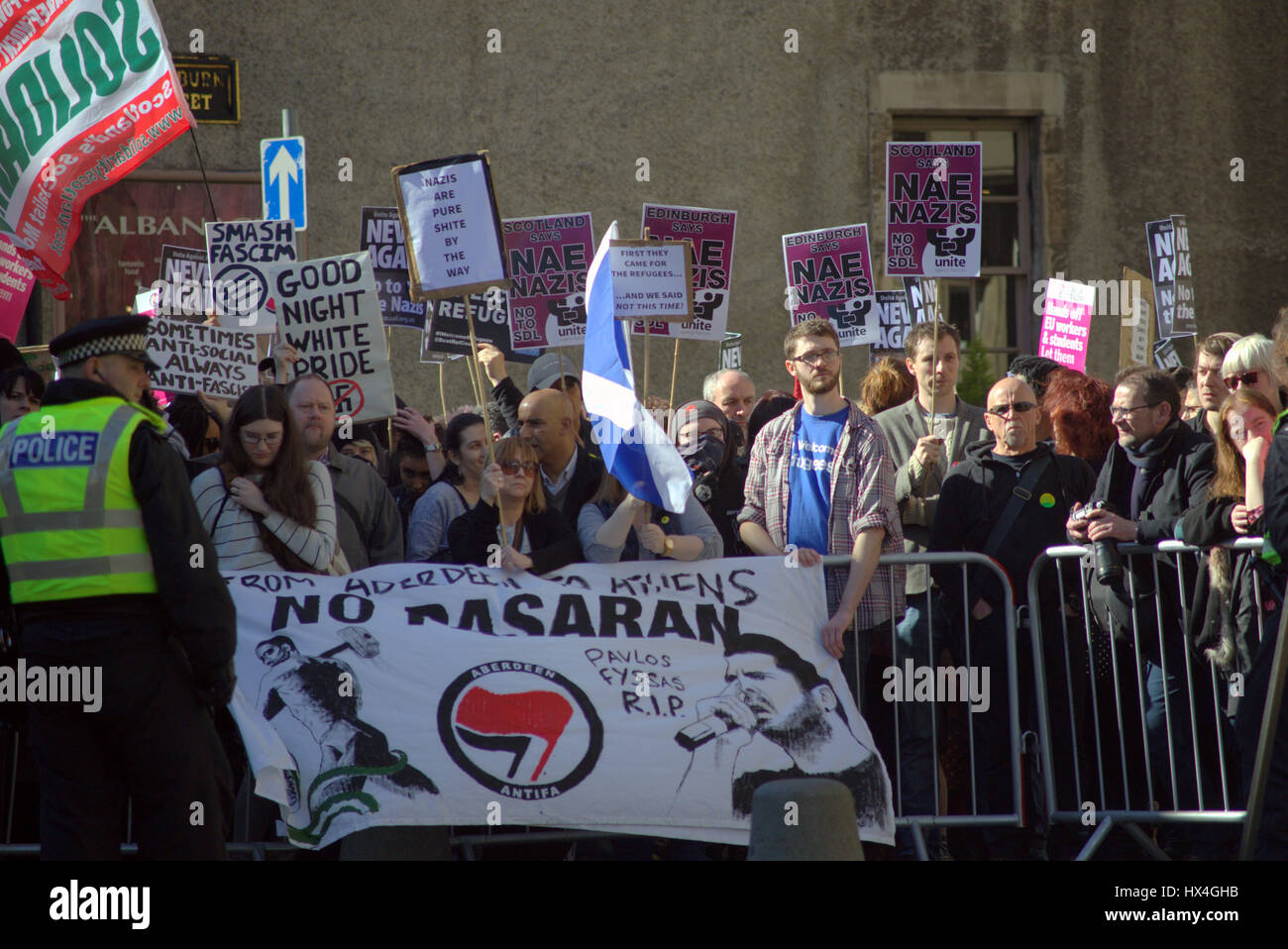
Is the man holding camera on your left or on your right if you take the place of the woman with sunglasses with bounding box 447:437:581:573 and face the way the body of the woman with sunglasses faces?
on your left

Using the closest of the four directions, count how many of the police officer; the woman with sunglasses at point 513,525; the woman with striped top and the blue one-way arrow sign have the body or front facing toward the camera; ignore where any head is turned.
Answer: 3

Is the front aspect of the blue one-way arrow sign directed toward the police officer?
yes

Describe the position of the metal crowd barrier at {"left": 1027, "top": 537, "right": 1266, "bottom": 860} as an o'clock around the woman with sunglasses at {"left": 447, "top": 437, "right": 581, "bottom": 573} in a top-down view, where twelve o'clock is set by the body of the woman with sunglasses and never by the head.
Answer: The metal crowd barrier is roughly at 9 o'clock from the woman with sunglasses.

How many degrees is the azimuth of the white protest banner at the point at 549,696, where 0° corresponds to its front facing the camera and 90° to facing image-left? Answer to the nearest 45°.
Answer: approximately 0°

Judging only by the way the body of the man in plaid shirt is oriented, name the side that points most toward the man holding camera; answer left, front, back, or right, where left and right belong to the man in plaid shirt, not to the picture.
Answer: left

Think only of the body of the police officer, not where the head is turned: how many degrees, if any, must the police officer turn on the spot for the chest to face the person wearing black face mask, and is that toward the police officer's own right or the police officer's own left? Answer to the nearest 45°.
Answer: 0° — they already face them

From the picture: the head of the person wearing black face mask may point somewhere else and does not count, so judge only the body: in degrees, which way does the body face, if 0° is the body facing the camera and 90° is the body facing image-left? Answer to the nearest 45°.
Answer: approximately 45°

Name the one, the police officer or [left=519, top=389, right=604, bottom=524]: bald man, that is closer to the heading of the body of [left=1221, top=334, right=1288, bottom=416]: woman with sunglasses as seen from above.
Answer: the police officer

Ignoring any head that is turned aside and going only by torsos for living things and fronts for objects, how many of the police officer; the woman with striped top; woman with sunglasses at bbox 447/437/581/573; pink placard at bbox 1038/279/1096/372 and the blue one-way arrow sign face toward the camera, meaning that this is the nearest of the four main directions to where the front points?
4

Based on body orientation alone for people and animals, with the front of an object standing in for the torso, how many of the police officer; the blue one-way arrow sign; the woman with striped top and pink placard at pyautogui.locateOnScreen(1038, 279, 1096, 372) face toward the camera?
3

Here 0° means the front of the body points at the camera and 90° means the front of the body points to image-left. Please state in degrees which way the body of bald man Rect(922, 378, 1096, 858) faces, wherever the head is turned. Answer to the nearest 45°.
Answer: approximately 0°
